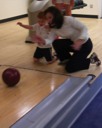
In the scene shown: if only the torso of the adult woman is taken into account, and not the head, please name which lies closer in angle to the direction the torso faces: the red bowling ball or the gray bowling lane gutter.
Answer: the red bowling ball

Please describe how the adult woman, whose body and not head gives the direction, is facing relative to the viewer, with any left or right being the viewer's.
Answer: facing to the left of the viewer

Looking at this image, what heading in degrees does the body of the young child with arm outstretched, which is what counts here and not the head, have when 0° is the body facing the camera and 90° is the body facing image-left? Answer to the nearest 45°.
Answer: approximately 45°

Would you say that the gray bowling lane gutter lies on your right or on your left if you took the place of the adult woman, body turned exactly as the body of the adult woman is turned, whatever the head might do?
on your left
